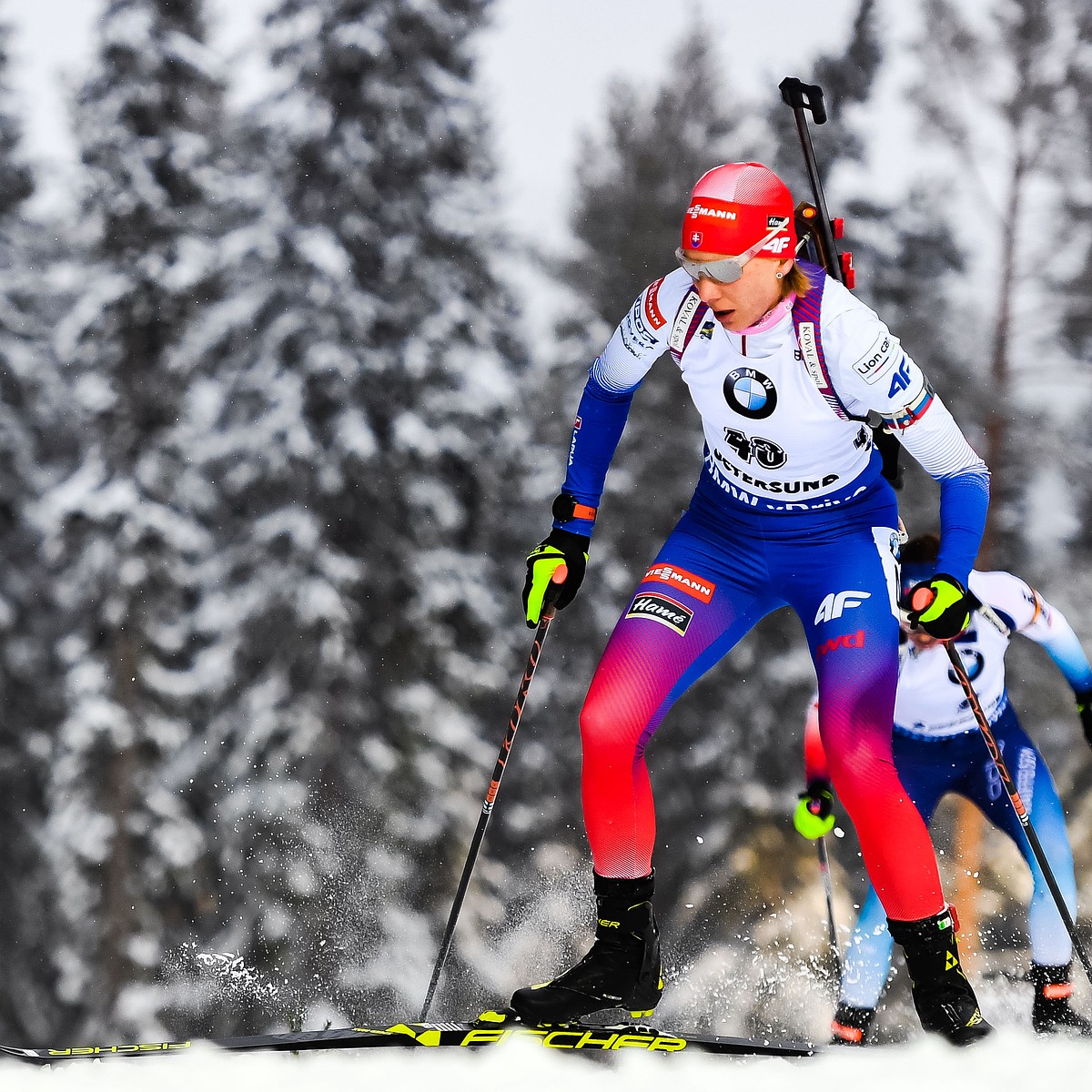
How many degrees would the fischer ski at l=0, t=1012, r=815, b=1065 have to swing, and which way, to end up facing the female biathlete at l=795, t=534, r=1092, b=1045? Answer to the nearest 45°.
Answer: approximately 135° to its right

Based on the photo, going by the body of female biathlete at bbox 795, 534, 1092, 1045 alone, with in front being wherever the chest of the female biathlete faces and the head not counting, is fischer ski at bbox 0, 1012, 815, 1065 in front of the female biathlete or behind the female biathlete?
in front

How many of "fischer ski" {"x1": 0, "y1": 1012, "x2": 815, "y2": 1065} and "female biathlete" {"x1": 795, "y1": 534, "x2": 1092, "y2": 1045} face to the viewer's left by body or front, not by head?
1

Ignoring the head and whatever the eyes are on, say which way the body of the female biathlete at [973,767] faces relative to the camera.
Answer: toward the camera

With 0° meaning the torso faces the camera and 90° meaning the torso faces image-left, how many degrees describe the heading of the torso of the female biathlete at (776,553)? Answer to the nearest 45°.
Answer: approximately 45°

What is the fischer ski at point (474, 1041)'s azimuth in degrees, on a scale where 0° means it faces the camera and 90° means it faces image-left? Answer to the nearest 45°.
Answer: approximately 90°

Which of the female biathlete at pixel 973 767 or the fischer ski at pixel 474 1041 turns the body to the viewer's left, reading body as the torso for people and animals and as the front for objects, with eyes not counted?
the fischer ski
